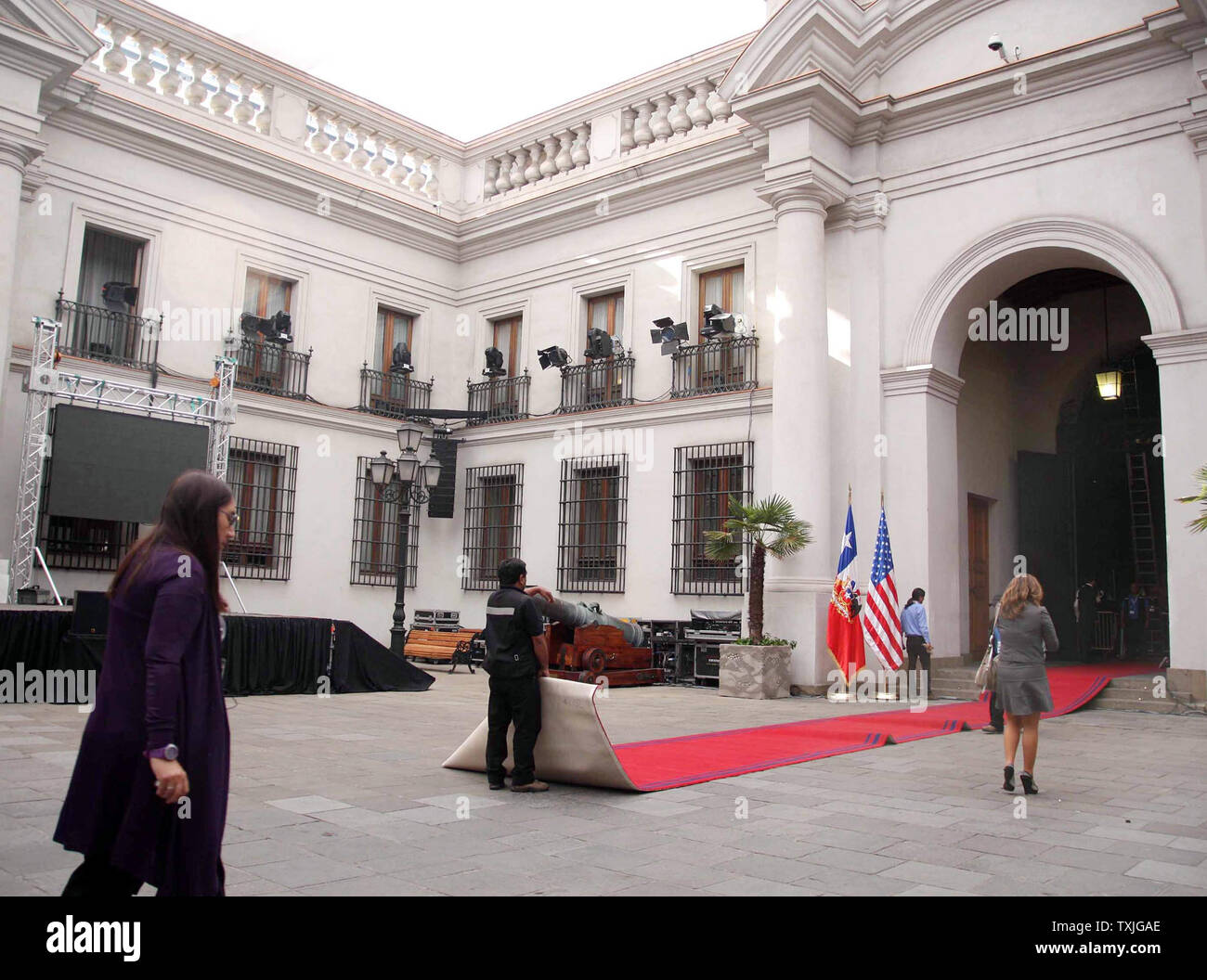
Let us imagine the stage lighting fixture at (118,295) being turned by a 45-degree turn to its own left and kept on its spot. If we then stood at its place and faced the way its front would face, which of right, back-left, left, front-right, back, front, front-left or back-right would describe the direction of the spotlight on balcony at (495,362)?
front

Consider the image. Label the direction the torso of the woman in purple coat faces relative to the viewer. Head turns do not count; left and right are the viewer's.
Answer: facing to the right of the viewer

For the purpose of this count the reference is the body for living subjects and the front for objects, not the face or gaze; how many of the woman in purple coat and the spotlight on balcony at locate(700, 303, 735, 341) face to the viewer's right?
1

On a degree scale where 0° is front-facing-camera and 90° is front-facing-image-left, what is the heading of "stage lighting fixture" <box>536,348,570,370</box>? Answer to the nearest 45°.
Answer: approximately 45°

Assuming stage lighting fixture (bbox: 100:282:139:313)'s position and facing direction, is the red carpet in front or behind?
in front

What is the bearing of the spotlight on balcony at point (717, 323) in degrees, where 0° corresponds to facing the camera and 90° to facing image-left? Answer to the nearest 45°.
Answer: approximately 45°

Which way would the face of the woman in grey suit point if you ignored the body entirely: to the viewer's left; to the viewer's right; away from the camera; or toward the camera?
away from the camera

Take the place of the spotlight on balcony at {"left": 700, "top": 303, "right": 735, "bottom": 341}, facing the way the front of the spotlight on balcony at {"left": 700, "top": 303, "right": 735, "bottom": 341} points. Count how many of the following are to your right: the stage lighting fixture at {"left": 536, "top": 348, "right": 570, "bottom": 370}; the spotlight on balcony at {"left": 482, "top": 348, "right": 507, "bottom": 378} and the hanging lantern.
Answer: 2

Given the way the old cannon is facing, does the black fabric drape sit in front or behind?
in front

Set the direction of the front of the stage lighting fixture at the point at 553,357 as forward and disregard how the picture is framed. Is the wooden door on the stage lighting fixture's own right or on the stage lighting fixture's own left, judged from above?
on the stage lighting fixture's own left

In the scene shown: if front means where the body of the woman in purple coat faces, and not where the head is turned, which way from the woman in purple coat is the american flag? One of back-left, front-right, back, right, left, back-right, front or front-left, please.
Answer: front-left

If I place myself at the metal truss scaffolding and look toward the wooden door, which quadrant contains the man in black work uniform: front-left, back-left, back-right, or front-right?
front-right

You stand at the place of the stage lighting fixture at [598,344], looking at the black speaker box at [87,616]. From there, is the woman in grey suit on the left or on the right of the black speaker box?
left

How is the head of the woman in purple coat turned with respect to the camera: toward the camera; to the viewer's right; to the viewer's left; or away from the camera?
to the viewer's right
